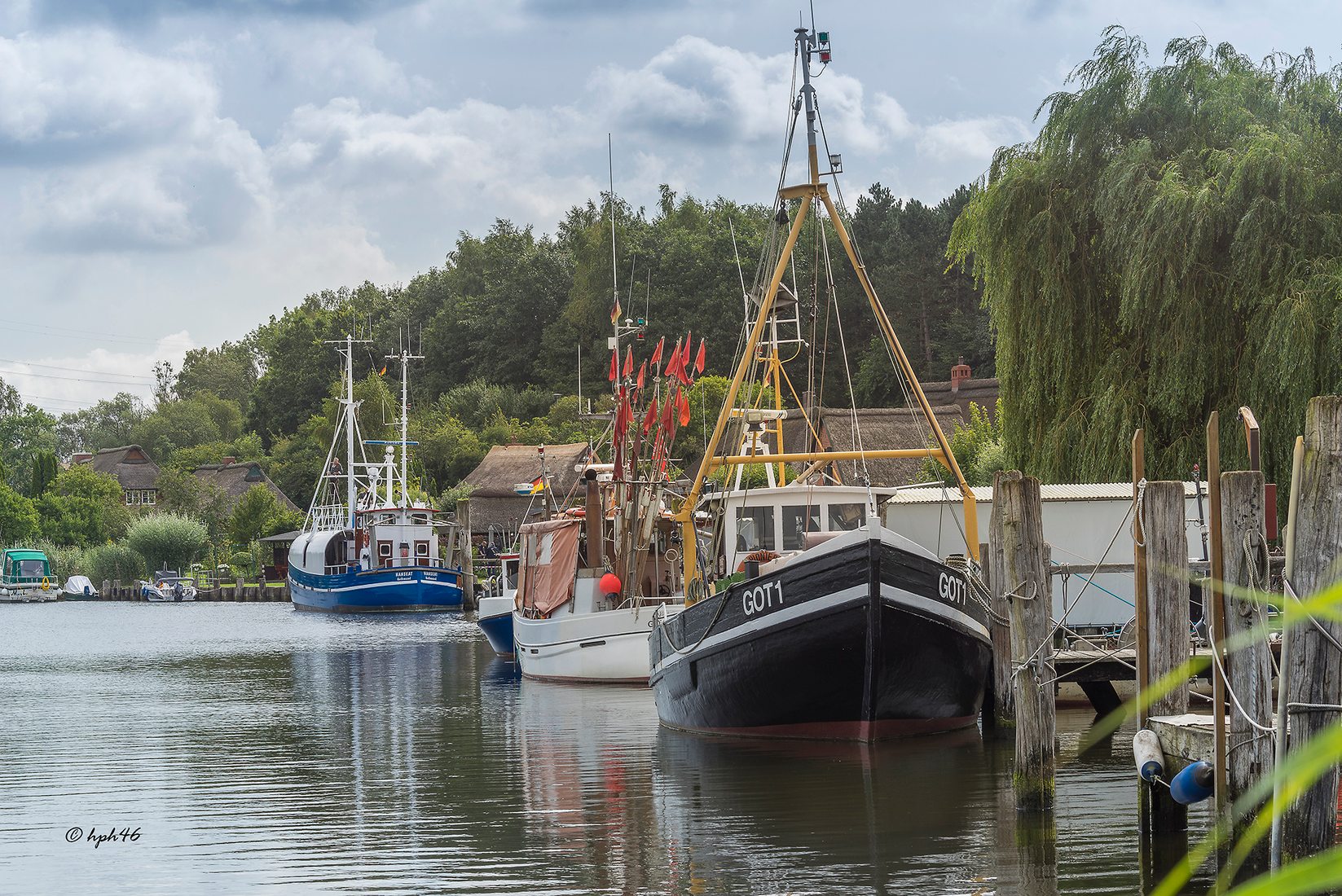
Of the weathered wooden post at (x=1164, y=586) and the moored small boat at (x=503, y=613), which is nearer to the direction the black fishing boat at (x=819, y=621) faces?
the weathered wooden post

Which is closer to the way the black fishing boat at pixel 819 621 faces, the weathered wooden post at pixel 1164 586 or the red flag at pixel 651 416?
the weathered wooden post

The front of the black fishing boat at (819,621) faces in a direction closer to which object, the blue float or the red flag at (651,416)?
the blue float

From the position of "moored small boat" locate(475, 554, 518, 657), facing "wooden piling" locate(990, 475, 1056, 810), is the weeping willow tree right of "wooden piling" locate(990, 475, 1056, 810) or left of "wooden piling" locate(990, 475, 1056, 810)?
left

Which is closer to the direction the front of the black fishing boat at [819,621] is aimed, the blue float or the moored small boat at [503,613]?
the blue float

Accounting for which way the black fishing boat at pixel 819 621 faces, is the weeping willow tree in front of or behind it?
behind

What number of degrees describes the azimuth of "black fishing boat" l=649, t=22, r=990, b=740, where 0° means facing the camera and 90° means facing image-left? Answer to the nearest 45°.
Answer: approximately 0°

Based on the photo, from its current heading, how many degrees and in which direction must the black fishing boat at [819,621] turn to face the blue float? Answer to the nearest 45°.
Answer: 0° — it already faces it
